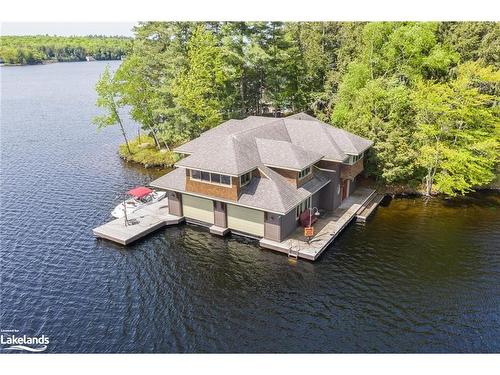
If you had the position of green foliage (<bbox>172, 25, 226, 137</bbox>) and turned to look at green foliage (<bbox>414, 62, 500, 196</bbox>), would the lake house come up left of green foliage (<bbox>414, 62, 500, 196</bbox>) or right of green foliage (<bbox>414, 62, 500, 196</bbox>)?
right

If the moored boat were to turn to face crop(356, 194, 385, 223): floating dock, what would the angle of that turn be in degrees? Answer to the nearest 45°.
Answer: approximately 135° to its left

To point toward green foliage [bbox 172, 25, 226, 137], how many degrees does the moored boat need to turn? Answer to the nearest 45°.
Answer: approximately 180°

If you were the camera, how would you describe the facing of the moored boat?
facing the viewer and to the left of the viewer

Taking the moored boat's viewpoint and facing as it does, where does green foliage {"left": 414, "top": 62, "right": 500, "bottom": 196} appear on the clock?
The green foliage is roughly at 8 o'clock from the moored boat.

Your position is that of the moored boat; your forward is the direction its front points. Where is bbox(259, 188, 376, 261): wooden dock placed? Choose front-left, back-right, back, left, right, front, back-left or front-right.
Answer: left
